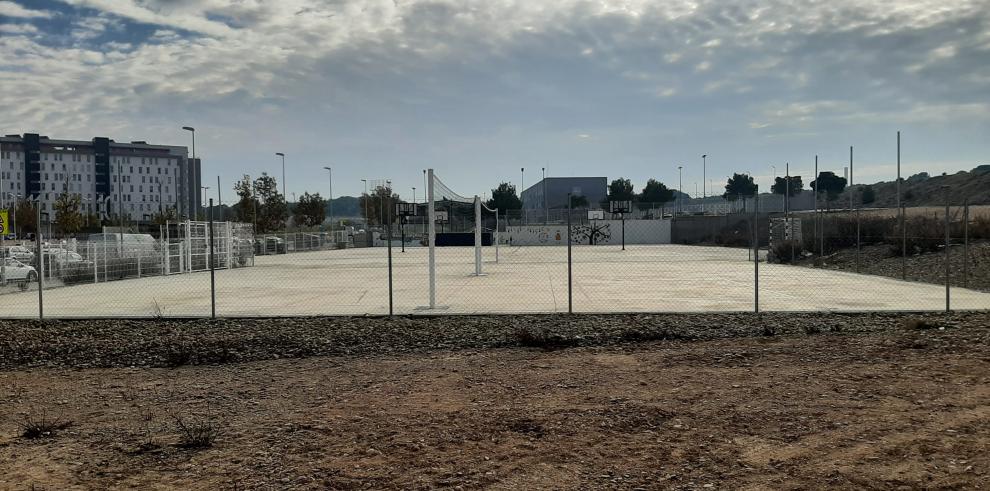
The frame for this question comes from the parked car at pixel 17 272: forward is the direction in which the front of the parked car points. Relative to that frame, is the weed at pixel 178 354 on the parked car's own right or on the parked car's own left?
on the parked car's own right

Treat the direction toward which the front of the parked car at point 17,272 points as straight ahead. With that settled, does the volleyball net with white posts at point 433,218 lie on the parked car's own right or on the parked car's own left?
on the parked car's own right

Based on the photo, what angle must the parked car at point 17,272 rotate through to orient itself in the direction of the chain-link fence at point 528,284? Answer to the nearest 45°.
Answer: approximately 45° to its right

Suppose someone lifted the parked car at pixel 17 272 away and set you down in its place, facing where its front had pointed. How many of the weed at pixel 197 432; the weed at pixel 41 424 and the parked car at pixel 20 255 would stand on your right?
2

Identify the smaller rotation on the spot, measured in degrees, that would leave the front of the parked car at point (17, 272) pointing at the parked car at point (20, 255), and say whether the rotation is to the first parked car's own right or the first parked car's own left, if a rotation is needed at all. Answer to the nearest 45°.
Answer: approximately 90° to the first parked car's own left

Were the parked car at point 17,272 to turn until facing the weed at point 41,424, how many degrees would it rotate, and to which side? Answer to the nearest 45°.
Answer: approximately 90° to its right

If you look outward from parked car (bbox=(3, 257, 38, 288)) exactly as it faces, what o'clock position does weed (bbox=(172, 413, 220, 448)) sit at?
The weed is roughly at 3 o'clock from the parked car.

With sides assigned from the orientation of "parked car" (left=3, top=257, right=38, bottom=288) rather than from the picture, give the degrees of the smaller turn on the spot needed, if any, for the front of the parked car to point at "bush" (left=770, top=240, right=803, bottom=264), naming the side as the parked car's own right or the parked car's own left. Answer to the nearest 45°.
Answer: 0° — it already faces it

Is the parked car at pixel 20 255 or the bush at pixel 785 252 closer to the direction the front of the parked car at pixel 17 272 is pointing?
the bush

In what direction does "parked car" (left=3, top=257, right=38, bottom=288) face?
to the viewer's right
